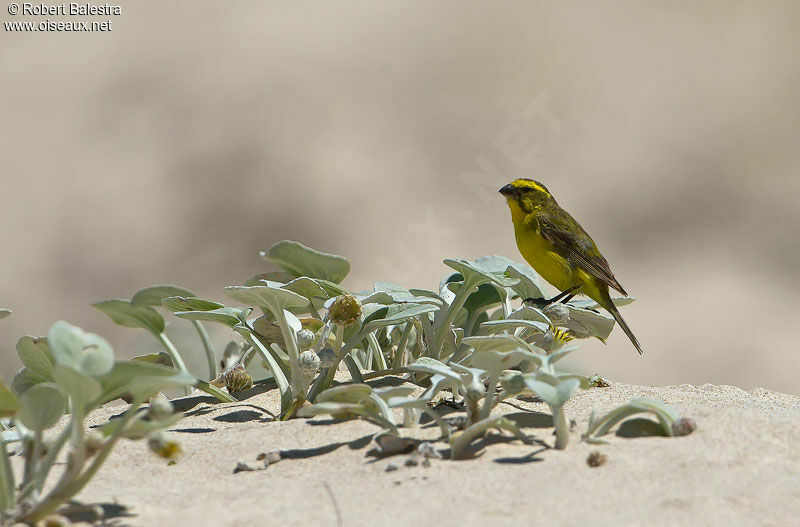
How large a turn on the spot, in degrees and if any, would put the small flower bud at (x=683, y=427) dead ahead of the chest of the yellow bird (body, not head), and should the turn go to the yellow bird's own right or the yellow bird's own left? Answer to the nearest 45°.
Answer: approximately 90° to the yellow bird's own left

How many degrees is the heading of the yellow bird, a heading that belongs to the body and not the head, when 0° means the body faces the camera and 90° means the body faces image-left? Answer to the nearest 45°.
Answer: approximately 90°

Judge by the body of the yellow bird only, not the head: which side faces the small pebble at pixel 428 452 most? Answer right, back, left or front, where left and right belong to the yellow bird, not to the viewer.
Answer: left

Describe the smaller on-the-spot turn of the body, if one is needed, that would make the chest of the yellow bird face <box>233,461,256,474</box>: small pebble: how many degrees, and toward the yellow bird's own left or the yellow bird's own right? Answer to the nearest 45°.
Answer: approximately 90° to the yellow bird's own left
